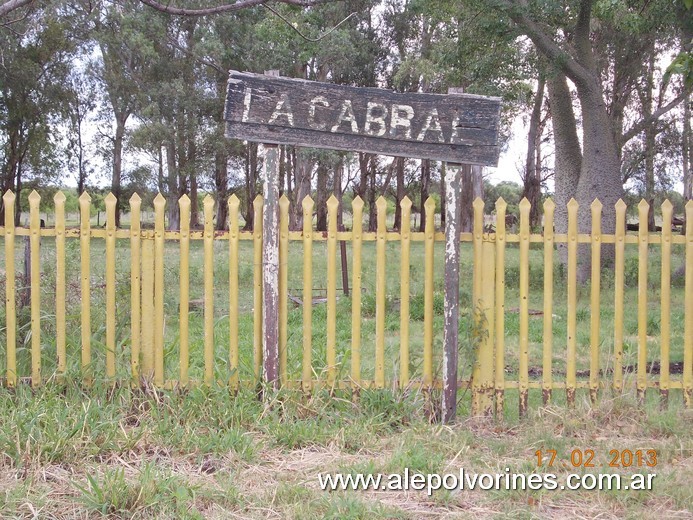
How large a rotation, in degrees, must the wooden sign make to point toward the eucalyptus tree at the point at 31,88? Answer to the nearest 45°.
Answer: approximately 135° to its right

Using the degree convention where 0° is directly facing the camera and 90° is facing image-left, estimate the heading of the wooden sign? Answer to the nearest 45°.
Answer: approximately 0°

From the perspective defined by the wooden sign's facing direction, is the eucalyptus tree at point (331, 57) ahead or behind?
behind
